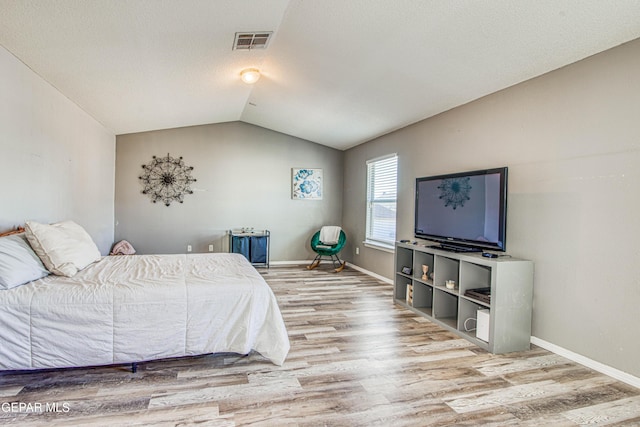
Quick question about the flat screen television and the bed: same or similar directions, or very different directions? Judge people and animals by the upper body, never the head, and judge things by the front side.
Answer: very different directions

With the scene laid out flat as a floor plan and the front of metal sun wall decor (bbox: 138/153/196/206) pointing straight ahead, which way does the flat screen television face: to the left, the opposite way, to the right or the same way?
to the right

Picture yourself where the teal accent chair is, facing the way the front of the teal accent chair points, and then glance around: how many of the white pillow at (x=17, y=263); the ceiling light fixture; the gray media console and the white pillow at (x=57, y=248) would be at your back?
0

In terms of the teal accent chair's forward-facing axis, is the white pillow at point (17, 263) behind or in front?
in front

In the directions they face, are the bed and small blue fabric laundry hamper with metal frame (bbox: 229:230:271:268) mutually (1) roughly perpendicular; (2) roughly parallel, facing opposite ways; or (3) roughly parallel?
roughly perpendicular

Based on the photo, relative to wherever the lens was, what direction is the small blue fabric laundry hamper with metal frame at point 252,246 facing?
facing the viewer

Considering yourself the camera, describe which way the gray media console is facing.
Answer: facing the viewer and to the left of the viewer

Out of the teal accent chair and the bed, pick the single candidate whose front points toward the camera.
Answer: the teal accent chair

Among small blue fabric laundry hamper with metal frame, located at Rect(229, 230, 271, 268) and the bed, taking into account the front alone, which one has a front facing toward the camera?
the small blue fabric laundry hamper with metal frame

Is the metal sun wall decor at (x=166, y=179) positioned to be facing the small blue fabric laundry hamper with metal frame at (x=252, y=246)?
no

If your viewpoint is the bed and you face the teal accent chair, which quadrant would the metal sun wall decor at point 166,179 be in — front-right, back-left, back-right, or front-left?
front-left

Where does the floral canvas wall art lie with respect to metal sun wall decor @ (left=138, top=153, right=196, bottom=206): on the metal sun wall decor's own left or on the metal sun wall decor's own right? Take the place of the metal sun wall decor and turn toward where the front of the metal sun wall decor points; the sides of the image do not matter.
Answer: on the metal sun wall decor's own left

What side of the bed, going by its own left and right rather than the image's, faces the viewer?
right

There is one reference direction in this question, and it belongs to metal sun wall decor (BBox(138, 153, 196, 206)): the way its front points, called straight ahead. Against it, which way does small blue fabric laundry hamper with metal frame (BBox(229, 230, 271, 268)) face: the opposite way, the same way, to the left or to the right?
the same way

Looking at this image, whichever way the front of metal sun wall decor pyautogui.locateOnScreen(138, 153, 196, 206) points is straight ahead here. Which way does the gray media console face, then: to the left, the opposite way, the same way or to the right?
to the right

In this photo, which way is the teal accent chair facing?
toward the camera

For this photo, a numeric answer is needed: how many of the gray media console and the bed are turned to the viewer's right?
1

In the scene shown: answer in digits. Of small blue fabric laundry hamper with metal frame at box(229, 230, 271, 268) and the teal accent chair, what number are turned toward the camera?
2

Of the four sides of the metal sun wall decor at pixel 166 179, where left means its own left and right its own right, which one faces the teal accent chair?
left

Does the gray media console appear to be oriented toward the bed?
yes
